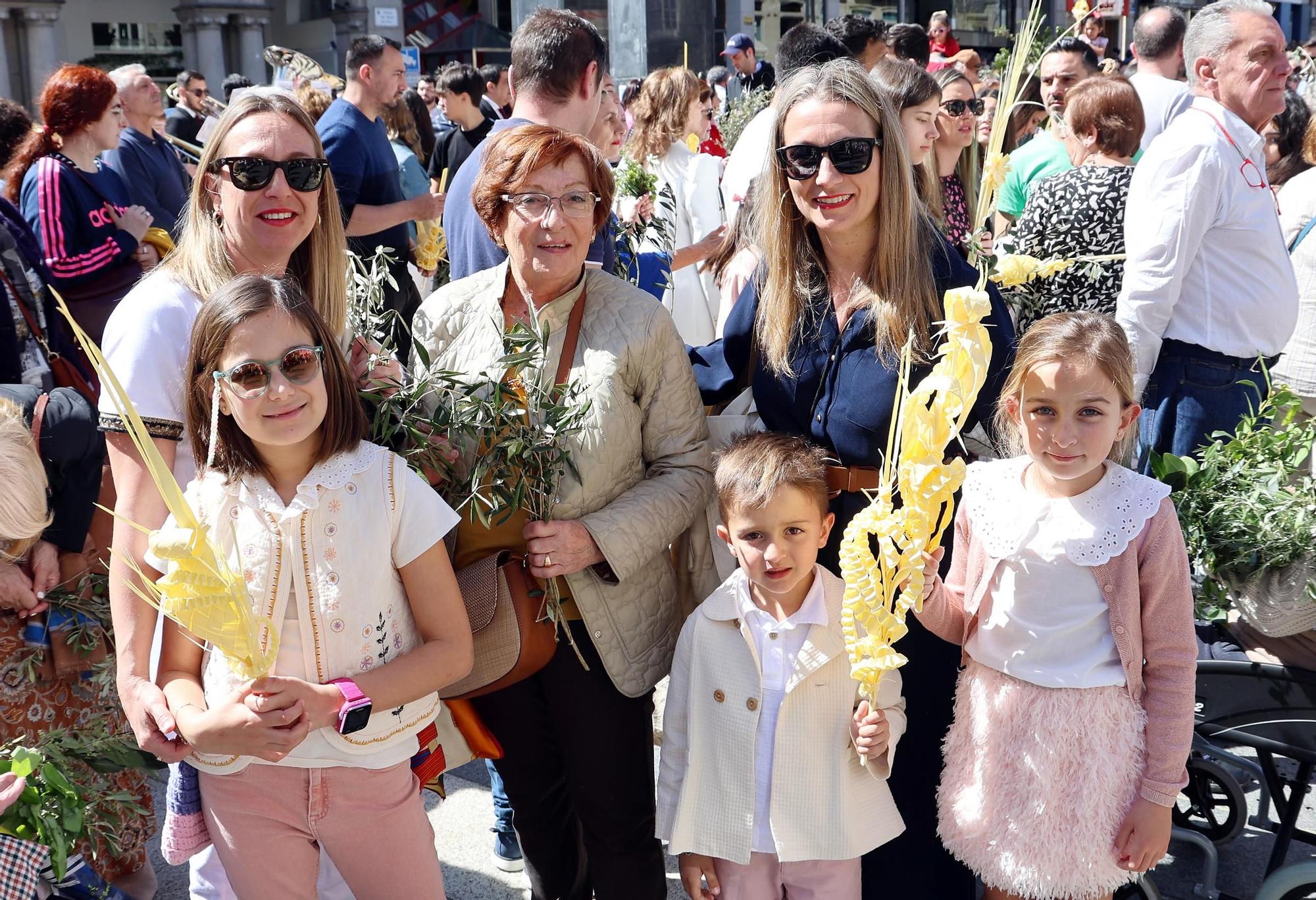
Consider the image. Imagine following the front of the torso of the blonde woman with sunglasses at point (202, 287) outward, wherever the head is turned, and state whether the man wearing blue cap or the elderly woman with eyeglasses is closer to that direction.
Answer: the elderly woman with eyeglasses

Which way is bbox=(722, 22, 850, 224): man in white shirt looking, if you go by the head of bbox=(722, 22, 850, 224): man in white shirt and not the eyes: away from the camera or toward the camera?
away from the camera

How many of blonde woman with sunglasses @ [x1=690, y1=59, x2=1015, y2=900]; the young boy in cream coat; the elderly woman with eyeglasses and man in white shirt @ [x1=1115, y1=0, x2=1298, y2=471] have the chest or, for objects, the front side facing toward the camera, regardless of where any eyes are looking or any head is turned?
3

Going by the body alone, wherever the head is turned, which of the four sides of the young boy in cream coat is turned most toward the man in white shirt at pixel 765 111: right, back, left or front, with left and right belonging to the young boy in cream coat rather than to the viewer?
back

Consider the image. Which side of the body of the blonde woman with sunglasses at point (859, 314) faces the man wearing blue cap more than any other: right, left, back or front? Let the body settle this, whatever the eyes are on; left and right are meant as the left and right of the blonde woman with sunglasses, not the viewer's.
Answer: back

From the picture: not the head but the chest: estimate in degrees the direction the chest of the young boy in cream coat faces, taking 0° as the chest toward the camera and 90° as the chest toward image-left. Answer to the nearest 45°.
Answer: approximately 0°

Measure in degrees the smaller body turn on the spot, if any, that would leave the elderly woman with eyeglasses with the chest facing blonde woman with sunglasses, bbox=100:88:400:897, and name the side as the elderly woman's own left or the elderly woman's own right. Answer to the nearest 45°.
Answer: approximately 90° to the elderly woman's own right

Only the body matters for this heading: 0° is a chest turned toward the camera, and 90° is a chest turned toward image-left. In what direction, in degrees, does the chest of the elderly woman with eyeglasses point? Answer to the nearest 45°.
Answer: approximately 0°
